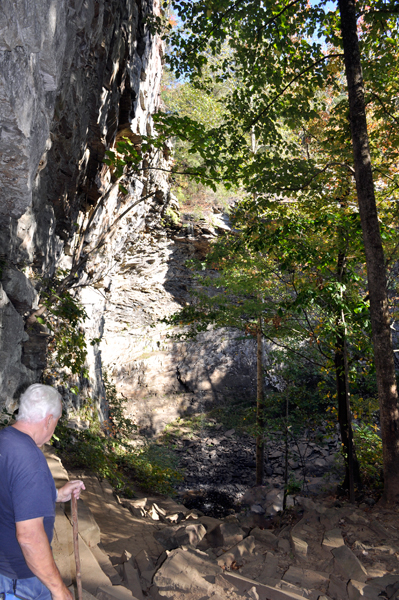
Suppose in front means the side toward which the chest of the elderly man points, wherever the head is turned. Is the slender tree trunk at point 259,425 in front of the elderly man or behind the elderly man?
in front

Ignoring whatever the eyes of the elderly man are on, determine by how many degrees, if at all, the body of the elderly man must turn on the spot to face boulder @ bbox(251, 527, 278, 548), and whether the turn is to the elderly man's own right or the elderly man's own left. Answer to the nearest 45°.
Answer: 0° — they already face it

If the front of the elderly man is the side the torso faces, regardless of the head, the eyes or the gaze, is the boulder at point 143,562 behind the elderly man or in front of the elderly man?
in front

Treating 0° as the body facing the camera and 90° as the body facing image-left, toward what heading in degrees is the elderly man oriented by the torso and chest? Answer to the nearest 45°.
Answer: approximately 225°

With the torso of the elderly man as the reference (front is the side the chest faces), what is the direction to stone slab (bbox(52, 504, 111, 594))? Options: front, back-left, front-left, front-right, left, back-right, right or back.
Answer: front-left

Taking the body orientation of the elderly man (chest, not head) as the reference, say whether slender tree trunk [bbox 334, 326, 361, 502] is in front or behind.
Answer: in front

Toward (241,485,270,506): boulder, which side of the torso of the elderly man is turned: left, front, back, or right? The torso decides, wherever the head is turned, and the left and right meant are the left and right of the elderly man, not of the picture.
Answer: front
